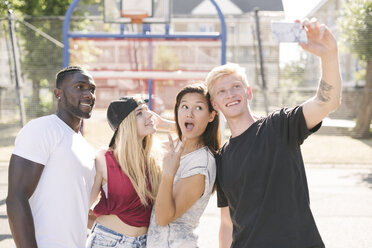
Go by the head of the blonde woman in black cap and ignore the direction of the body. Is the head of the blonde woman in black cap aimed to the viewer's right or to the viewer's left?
to the viewer's right

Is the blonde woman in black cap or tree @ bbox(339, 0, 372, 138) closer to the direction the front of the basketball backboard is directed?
the blonde woman in black cap

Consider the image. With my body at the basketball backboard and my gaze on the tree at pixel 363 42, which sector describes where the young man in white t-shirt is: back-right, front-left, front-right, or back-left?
back-right

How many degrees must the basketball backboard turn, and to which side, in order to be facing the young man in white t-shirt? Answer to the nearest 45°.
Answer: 0° — it already faces them

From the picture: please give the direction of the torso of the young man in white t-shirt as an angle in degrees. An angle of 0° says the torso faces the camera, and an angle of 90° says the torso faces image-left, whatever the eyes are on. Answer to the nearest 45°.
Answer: approximately 315°

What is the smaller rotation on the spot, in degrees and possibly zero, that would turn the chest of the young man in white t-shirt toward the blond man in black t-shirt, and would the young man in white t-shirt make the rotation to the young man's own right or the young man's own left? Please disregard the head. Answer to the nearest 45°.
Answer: approximately 45° to the young man's own left

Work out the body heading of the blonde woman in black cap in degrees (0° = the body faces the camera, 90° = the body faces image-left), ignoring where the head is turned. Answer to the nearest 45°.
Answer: approximately 315°

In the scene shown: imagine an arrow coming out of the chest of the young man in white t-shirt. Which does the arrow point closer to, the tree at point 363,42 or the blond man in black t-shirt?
the blond man in black t-shirt

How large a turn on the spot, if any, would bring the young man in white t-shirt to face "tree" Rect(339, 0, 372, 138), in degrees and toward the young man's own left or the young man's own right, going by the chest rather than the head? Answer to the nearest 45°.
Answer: approximately 90° to the young man's own left
